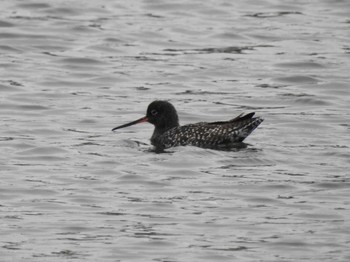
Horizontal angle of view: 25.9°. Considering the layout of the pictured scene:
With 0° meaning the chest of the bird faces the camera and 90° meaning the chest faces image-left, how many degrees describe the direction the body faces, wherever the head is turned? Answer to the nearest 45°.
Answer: approximately 90°
